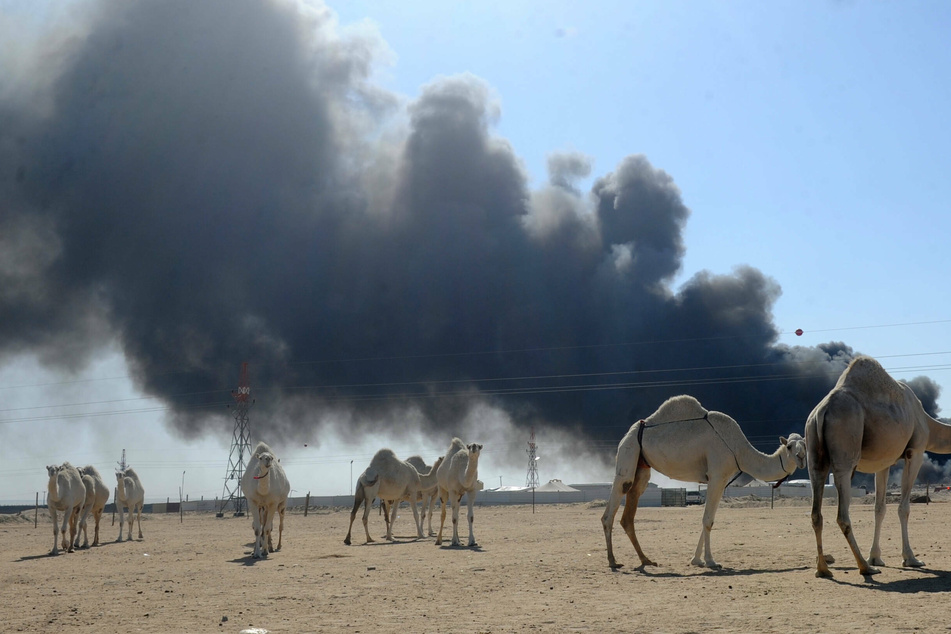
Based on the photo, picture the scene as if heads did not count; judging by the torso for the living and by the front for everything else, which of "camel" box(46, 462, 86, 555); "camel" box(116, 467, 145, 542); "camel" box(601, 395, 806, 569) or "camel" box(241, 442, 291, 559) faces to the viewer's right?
"camel" box(601, 395, 806, 569)

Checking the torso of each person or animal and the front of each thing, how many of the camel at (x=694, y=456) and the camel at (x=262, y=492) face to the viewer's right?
1

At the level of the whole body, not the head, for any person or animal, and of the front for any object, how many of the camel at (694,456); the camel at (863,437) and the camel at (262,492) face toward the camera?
1

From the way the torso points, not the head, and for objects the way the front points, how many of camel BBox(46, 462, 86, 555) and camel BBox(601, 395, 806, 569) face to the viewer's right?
1

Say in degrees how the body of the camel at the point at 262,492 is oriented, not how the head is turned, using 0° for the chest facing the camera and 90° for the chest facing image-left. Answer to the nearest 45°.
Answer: approximately 0°

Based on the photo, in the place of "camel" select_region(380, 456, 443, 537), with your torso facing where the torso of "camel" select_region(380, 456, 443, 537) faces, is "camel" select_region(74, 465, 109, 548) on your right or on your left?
on your right

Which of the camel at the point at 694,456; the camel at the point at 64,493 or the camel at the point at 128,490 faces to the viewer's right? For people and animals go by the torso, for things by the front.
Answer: the camel at the point at 694,456

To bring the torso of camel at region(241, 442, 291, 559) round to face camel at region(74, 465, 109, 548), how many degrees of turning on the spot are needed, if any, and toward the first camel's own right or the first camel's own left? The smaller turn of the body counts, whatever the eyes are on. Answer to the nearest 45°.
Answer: approximately 135° to the first camel's own right

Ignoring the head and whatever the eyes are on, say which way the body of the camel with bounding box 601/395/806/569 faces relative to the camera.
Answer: to the viewer's right

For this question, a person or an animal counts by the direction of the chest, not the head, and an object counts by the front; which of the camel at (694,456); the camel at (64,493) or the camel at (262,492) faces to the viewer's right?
the camel at (694,456)

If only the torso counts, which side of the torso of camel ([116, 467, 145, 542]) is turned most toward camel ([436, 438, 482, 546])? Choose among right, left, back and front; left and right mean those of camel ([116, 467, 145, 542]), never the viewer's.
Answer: left

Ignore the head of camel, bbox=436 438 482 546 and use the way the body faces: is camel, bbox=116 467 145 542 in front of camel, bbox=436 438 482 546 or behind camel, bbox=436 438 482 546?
behind
